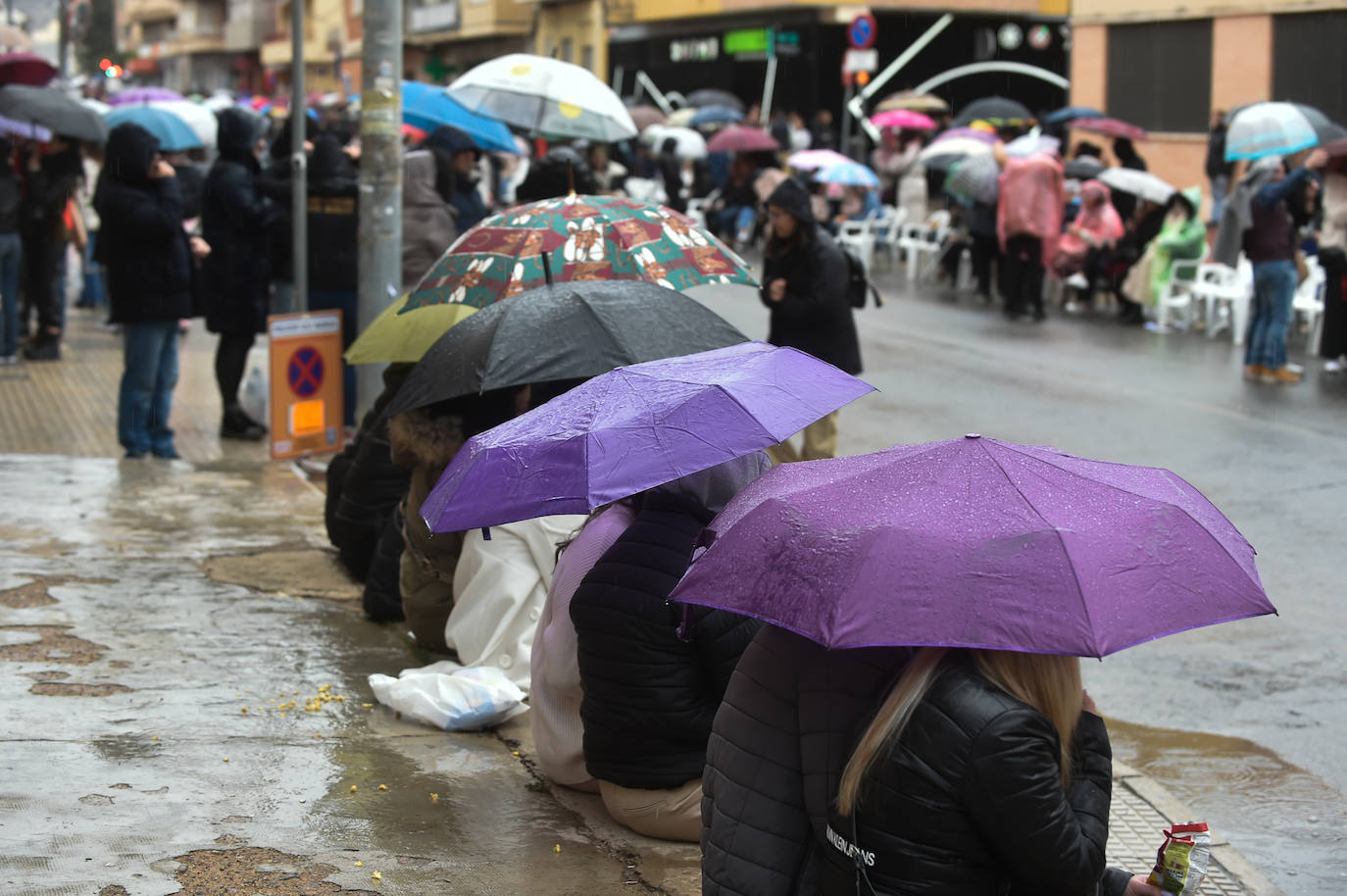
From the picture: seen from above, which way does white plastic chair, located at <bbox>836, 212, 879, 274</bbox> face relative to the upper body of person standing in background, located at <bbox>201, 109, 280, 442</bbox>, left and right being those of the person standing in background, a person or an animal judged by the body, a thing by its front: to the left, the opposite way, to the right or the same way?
the opposite way

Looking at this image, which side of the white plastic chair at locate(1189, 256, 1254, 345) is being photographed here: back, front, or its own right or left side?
left

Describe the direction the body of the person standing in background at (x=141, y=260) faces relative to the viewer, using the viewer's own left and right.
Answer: facing to the right of the viewer

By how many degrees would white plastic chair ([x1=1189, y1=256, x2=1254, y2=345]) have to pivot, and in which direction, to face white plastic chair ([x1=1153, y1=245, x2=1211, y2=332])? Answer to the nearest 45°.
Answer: approximately 45° to its right

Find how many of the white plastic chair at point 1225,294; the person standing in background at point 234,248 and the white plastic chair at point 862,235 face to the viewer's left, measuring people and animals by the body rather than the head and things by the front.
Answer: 2

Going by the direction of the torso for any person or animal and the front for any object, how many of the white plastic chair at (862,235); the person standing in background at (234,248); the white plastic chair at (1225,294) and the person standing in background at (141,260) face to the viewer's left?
2

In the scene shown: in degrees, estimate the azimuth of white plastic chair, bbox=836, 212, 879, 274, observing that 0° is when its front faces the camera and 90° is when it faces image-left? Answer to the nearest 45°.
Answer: approximately 90°

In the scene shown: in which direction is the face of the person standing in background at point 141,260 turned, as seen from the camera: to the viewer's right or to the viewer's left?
to the viewer's right

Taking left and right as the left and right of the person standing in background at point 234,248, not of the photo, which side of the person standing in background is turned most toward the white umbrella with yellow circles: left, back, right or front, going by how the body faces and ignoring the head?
front

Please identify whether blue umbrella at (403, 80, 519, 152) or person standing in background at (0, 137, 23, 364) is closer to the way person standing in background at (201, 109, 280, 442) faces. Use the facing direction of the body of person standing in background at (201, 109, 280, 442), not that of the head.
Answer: the blue umbrella
